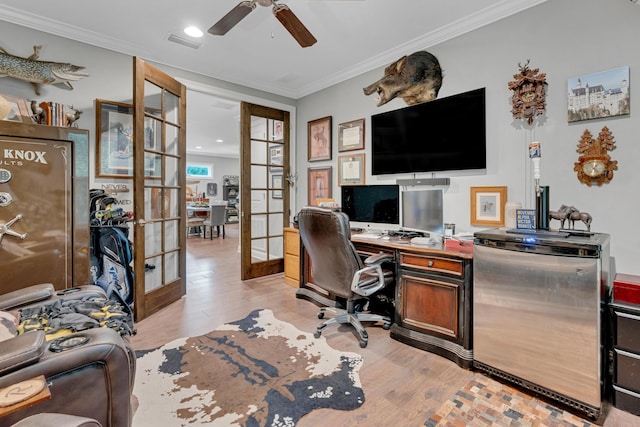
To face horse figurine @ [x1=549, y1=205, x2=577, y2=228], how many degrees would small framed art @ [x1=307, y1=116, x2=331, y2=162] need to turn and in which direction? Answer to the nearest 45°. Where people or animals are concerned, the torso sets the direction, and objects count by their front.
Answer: approximately 90° to its left

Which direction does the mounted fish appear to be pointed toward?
to the viewer's right

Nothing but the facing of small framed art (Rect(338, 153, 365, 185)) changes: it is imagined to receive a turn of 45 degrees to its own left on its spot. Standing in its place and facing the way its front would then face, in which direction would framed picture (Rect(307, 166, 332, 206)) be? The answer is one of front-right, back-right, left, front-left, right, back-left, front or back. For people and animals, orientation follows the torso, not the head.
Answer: back-right

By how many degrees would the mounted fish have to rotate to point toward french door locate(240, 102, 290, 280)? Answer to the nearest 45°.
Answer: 0° — it already faces it

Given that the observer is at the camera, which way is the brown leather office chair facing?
facing away from the viewer and to the right of the viewer

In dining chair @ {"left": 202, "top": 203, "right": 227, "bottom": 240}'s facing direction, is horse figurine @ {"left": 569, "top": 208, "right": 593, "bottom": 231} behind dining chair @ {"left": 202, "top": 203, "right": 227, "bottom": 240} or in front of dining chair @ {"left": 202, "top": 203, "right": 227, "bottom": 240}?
behind

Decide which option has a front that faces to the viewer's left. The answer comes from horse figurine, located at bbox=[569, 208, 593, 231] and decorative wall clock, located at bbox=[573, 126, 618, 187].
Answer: the horse figurine

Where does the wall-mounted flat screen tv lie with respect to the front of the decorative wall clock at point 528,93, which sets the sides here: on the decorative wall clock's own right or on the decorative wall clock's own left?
on the decorative wall clock's own right

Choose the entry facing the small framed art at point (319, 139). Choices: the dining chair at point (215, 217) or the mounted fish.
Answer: the mounted fish

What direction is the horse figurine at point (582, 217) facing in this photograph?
to the viewer's left
